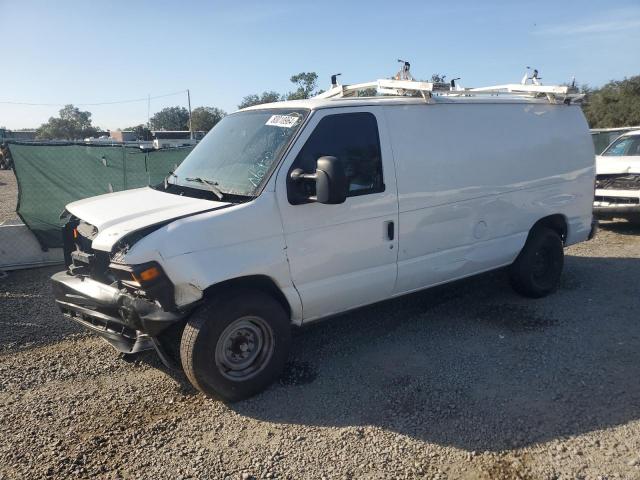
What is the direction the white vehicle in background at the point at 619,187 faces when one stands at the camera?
facing the viewer

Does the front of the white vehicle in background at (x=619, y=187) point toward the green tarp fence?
no

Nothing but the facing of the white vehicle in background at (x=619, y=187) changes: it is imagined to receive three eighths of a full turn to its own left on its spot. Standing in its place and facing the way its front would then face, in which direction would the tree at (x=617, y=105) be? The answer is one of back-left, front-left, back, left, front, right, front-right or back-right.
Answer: front-left

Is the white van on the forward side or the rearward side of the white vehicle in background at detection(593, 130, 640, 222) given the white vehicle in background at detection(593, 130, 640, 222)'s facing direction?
on the forward side

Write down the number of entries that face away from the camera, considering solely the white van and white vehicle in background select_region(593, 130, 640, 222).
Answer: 0

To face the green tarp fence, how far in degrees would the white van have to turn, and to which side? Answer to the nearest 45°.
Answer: approximately 90° to its right

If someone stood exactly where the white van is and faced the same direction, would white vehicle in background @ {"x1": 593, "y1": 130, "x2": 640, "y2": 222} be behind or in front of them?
behind

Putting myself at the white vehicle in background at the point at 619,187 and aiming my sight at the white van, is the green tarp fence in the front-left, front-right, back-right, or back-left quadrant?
front-right

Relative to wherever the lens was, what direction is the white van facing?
facing the viewer and to the left of the viewer
